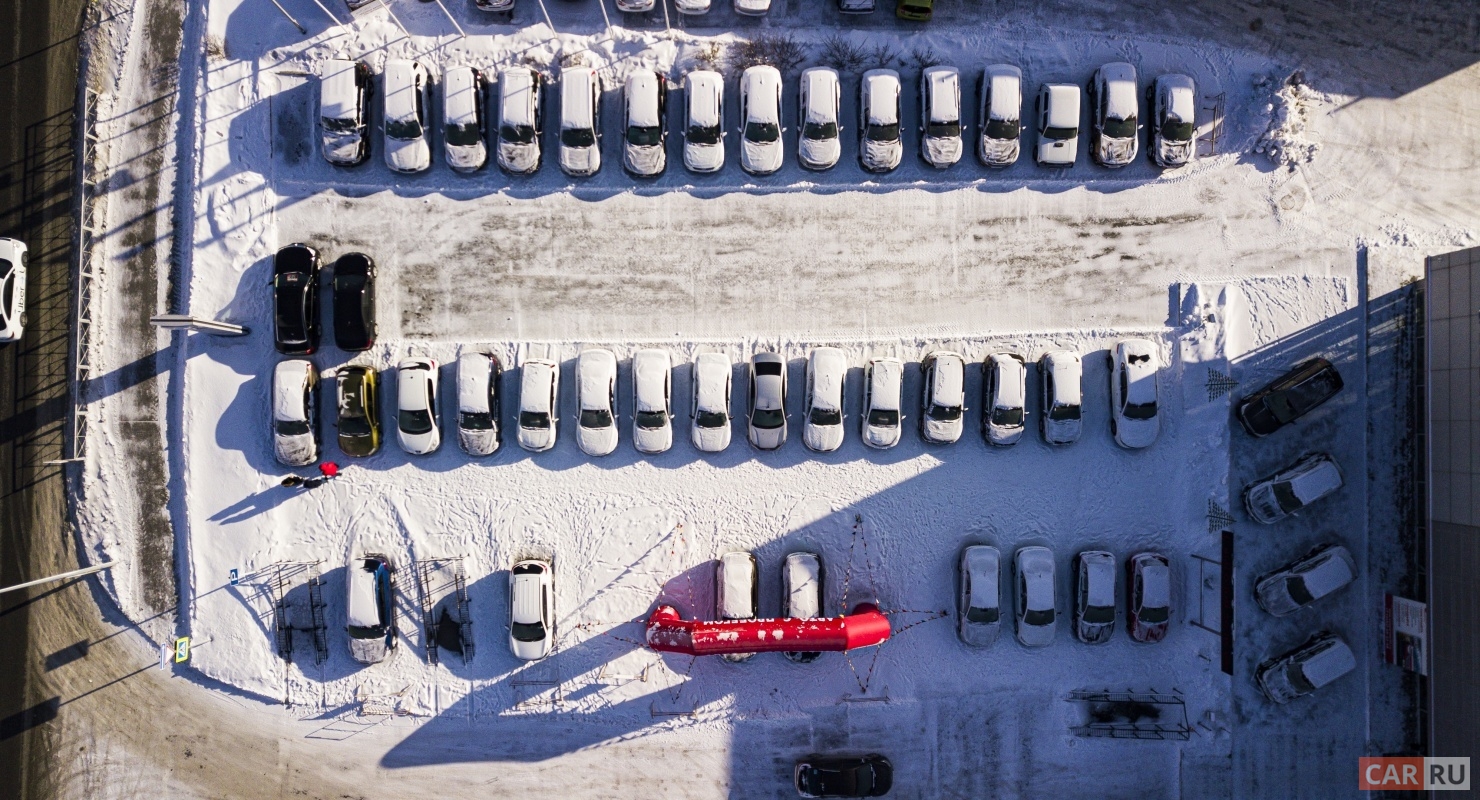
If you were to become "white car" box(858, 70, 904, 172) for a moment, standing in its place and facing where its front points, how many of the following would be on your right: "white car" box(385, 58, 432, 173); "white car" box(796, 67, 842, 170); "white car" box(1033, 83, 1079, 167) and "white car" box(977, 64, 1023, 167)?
2

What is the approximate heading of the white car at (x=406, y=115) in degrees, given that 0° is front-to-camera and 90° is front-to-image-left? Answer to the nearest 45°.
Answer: approximately 0°

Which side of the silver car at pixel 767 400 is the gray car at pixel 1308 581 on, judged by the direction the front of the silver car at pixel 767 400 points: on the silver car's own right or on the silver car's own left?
on the silver car's own left

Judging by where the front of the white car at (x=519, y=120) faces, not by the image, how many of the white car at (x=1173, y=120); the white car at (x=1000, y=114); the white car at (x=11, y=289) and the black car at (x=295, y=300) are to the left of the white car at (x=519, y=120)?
2

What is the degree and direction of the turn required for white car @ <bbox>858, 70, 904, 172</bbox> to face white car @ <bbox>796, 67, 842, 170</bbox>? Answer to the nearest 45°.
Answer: approximately 90° to its right

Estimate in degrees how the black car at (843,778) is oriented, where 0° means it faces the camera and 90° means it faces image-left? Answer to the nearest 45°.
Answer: approximately 270°

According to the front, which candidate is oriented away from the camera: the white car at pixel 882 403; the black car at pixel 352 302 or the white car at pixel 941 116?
the black car

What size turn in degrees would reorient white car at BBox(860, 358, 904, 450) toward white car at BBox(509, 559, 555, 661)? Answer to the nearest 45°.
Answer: approximately 90° to its right

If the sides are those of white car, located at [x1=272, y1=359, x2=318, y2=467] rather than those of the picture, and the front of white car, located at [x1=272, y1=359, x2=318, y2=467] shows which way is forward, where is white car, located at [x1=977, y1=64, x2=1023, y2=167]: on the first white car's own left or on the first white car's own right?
on the first white car's own left
